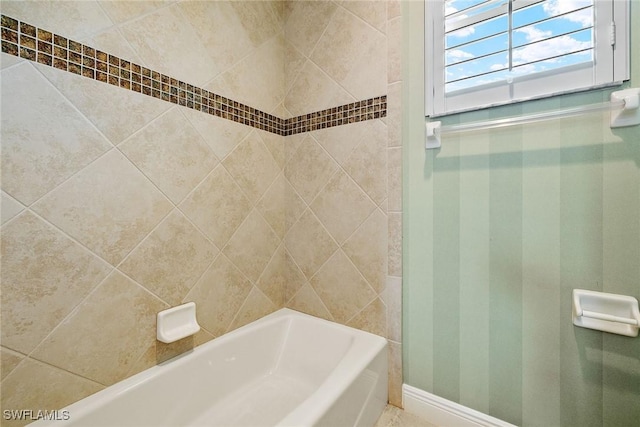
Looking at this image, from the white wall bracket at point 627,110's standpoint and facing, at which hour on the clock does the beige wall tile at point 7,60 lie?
The beige wall tile is roughly at 12 o'clock from the white wall bracket.

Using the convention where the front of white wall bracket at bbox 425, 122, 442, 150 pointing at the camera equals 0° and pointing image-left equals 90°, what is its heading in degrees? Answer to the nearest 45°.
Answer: approximately 45°

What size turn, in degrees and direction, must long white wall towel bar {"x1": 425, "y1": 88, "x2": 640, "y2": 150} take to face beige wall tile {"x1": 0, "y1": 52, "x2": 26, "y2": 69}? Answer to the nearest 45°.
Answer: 0° — it already faces it

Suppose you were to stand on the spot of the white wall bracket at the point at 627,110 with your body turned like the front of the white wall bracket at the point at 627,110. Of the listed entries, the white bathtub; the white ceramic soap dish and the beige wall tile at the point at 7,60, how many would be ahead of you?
3

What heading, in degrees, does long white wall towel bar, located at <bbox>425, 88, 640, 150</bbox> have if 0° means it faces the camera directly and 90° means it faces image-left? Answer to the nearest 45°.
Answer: approximately 45°

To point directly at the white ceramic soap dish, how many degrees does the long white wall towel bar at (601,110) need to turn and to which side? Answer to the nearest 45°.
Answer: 0° — it already faces it

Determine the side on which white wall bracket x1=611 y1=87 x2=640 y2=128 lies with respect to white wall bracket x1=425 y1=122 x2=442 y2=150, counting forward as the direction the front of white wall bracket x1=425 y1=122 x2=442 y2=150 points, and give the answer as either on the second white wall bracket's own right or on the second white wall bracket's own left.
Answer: on the second white wall bracket's own left
